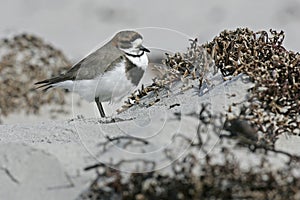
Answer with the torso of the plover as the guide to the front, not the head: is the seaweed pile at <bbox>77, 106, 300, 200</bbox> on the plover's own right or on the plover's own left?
on the plover's own right

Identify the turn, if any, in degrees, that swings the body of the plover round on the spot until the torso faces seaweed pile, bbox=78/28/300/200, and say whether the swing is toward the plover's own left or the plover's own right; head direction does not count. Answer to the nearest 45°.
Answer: approximately 45° to the plover's own right

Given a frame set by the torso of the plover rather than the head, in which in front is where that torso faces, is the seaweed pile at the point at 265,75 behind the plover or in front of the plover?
in front

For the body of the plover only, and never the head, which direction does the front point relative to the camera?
to the viewer's right
